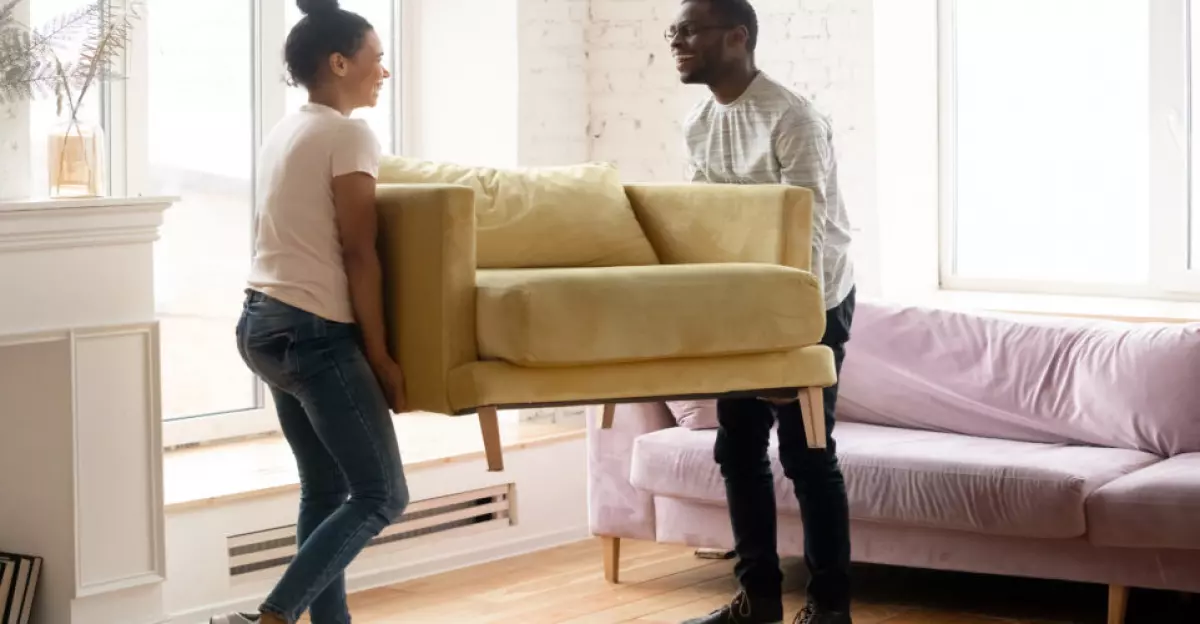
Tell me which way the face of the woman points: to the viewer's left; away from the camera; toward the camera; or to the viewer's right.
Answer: to the viewer's right

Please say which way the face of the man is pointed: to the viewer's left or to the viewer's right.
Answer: to the viewer's left

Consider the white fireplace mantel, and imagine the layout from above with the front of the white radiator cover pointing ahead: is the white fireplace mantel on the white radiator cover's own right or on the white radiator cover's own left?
on the white radiator cover's own right

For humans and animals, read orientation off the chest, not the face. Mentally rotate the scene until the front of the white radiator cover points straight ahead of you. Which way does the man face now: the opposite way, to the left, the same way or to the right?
to the right

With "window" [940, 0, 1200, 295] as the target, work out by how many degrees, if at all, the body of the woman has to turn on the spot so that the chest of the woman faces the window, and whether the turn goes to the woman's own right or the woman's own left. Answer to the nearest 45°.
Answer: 0° — they already face it

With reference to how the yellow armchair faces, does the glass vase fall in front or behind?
behind

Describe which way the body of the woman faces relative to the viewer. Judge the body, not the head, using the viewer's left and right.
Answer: facing away from the viewer and to the right of the viewer

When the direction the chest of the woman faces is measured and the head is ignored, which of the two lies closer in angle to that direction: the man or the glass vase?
the man
